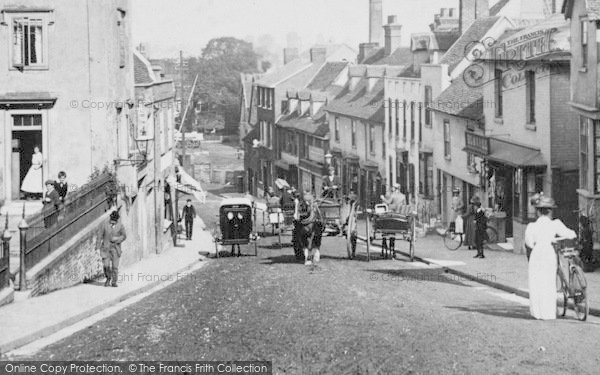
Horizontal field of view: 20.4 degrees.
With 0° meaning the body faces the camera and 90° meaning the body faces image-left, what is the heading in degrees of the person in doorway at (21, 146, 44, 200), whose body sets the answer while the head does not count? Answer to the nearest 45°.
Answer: approximately 315°

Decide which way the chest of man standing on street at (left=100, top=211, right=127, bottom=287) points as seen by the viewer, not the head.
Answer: toward the camera

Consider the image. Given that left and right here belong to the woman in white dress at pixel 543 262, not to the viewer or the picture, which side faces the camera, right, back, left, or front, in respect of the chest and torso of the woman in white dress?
back

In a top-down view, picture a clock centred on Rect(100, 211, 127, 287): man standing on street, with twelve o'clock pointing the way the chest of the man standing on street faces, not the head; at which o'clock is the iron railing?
The iron railing is roughly at 4 o'clock from the man standing on street.

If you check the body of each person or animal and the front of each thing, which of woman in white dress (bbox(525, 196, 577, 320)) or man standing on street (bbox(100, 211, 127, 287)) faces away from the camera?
the woman in white dress

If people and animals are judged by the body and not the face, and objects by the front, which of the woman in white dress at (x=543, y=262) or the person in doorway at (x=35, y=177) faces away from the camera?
the woman in white dress

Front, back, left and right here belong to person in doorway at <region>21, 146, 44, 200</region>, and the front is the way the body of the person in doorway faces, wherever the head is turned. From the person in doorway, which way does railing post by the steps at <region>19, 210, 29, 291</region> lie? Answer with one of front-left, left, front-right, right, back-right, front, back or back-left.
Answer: front-right

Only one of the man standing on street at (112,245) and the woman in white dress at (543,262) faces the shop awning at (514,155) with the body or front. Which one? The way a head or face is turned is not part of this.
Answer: the woman in white dress

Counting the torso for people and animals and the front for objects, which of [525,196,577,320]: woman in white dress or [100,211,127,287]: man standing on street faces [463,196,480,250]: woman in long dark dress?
the woman in white dress

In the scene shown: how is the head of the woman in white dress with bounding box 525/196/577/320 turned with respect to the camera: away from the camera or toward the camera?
away from the camera

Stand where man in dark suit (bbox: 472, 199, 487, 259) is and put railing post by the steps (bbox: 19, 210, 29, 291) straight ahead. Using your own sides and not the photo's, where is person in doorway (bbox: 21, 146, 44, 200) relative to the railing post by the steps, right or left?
right

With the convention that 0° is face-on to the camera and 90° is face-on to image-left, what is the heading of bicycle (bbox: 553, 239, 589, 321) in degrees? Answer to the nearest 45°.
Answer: approximately 135°

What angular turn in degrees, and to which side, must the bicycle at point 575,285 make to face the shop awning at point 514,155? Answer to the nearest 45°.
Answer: approximately 45° to its right
